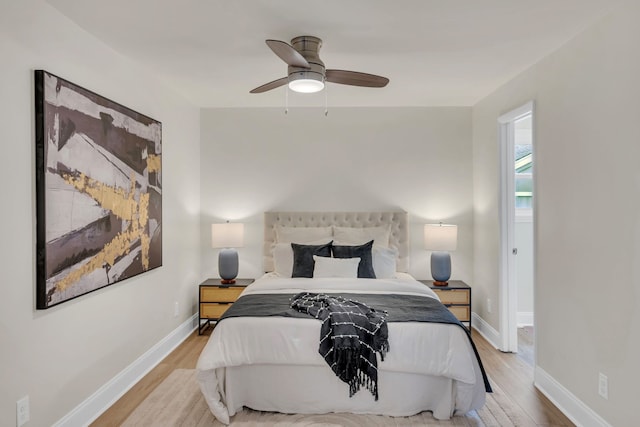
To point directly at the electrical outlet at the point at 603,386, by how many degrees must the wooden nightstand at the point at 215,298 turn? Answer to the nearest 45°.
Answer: approximately 45° to its left

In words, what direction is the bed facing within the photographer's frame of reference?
facing the viewer

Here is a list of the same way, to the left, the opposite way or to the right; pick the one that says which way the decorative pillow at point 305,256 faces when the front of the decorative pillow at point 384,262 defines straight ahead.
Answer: the same way

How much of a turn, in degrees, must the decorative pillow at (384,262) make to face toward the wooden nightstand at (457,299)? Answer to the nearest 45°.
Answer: approximately 90° to its left

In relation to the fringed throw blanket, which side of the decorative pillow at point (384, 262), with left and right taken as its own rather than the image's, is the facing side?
front

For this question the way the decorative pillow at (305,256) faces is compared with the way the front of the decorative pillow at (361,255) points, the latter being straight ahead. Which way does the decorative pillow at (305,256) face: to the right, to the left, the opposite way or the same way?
the same way

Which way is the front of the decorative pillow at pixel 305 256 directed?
toward the camera

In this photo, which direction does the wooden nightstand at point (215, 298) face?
toward the camera

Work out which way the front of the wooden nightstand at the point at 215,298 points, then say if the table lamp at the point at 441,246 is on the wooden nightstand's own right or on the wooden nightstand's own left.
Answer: on the wooden nightstand's own left

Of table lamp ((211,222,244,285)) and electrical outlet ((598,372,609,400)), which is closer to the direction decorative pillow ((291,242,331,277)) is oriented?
the electrical outlet

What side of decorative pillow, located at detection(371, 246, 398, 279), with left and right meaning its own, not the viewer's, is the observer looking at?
front

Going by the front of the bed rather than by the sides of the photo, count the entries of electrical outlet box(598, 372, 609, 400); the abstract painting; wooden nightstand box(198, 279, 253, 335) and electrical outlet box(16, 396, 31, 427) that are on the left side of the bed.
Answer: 1

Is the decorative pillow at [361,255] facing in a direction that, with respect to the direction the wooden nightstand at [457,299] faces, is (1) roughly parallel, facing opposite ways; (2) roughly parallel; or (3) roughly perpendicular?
roughly parallel

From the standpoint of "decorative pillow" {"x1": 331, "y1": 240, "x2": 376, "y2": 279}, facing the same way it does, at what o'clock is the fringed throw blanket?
The fringed throw blanket is roughly at 12 o'clock from the decorative pillow.
